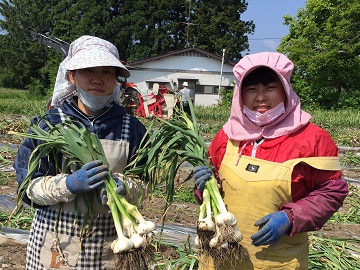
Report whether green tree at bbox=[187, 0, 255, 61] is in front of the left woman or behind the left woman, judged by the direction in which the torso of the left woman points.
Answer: behind

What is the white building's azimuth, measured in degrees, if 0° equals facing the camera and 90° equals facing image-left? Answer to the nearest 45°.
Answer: approximately 0°

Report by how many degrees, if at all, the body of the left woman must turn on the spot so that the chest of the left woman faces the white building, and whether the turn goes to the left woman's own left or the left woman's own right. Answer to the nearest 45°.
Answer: approximately 180°

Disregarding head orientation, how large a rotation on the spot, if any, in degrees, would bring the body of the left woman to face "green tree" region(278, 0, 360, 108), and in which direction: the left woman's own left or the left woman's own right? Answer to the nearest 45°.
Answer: approximately 135° to the left woman's own left

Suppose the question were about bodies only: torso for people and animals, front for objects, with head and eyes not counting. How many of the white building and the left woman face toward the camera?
2

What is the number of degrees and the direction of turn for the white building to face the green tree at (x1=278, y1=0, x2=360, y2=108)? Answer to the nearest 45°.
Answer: approximately 90° to its left

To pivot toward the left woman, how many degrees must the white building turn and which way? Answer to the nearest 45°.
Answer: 0° — it already faces them
